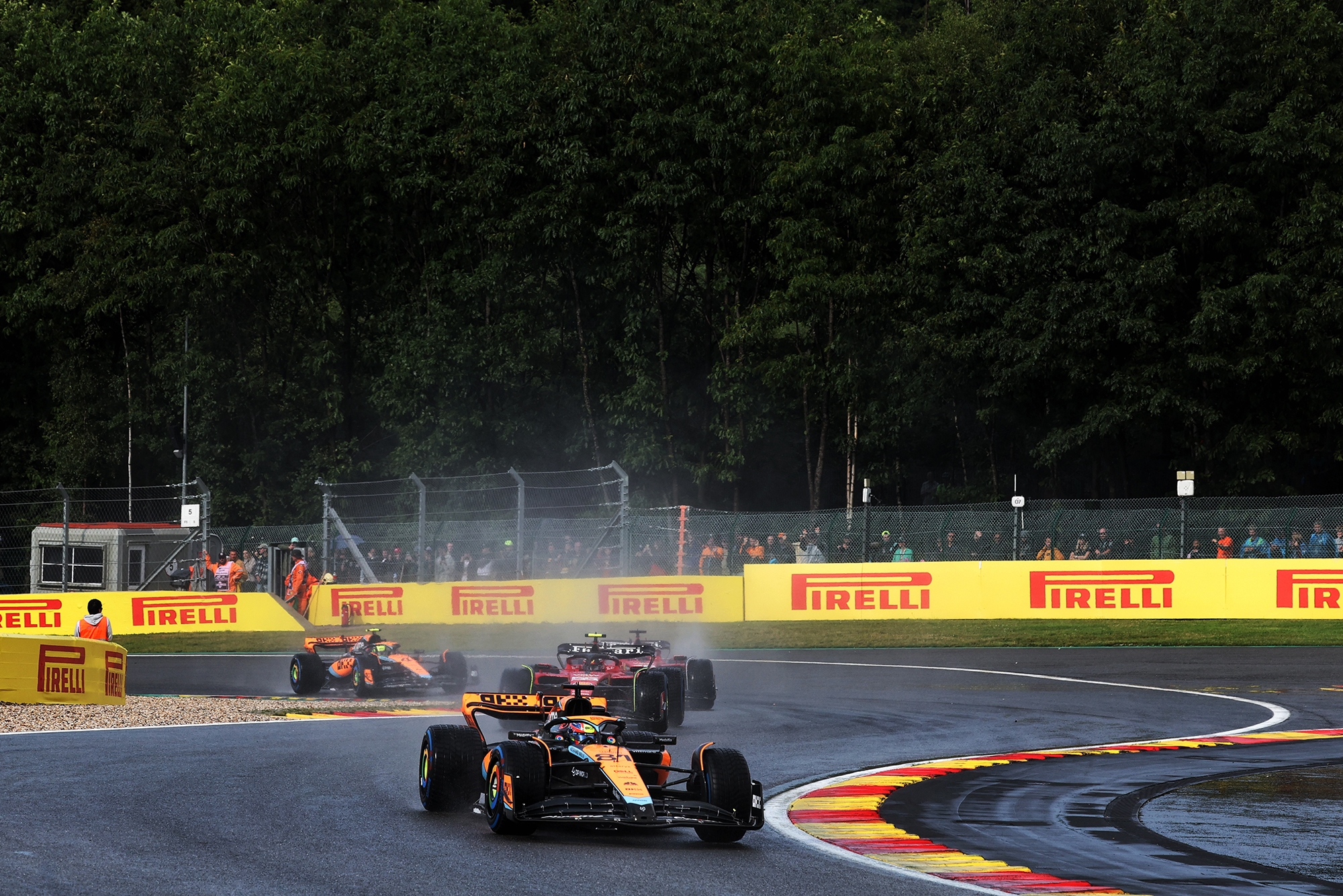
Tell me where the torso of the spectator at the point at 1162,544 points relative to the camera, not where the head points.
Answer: toward the camera

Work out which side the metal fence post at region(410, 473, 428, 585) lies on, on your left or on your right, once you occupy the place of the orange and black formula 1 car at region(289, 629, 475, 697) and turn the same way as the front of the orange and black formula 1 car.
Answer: on your left

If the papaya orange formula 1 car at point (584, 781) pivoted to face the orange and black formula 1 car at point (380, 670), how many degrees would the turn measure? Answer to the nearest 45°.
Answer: approximately 135° to its left

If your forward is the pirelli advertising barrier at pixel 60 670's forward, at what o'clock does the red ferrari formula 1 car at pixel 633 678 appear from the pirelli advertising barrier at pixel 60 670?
The red ferrari formula 1 car is roughly at 10 o'clock from the pirelli advertising barrier.

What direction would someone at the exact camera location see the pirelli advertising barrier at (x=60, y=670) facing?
facing the viewer

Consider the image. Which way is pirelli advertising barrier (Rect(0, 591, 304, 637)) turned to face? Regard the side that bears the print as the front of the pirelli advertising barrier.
toward the camera

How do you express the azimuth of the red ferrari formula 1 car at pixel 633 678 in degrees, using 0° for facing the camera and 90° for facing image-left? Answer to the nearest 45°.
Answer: approximately 45°

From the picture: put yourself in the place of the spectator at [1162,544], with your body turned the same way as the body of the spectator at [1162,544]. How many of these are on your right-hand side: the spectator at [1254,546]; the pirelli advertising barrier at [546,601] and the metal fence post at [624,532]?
2

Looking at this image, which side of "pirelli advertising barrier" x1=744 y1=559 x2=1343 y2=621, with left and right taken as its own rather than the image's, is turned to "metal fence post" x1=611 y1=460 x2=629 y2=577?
right

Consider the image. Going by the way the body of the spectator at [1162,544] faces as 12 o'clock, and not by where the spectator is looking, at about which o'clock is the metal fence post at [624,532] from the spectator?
The metal fence post is roughly at 3 o'clock from the spectator.

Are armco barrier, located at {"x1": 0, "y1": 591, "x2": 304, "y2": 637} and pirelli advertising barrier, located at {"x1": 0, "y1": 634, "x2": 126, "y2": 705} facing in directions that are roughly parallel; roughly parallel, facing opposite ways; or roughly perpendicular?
roughly parallel

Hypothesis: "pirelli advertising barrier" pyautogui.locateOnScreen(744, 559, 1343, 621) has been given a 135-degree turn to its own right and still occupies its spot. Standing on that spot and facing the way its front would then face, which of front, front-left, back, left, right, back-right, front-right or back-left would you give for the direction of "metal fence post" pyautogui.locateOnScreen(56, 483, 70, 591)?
front-left

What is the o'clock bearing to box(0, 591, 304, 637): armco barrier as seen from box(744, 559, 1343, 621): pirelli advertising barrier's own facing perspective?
The armco barrier is roughly at 3 o'clock from the pirelli advertising barrier.

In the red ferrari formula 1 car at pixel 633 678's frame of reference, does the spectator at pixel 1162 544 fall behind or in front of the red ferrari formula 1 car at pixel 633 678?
behind

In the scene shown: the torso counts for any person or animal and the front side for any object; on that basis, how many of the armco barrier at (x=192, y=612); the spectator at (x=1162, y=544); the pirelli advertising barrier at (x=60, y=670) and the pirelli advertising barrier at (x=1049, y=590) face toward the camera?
4

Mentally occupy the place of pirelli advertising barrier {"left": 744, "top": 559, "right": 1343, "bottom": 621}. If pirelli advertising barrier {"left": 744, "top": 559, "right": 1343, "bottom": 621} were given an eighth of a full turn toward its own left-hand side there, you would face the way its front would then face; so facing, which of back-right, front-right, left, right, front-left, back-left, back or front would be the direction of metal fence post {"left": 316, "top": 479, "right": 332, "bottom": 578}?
back-right

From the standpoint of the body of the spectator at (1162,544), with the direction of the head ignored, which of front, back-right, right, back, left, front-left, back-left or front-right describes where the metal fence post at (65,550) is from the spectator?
right

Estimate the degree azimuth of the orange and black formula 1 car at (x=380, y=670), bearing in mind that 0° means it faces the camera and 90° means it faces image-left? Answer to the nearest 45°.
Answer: approximately 315°

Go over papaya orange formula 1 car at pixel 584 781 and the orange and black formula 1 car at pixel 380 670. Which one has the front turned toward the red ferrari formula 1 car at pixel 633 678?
the orange and black formula 1 car
